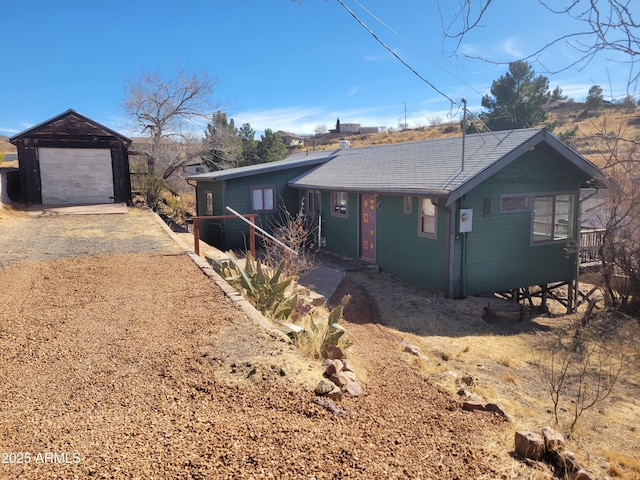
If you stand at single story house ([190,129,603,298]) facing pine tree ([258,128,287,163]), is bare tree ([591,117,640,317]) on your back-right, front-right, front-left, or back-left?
back-right

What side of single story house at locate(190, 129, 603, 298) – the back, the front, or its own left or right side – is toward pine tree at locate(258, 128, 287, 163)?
right

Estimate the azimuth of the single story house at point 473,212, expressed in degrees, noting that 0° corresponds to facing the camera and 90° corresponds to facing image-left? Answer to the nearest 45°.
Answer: approximately 45°

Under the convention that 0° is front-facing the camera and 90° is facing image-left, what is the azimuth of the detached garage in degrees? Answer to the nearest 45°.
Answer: approximately 0°

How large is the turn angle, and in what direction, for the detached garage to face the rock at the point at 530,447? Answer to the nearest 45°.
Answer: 0° — it already faces it

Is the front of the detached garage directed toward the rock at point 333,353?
yes

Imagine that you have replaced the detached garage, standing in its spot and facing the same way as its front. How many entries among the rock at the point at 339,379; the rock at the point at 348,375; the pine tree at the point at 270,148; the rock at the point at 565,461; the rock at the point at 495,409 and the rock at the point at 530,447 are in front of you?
5

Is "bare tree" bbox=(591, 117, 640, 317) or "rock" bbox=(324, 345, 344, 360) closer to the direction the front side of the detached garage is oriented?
the rock

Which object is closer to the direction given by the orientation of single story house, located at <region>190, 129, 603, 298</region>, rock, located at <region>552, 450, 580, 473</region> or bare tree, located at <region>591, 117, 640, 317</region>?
the rock

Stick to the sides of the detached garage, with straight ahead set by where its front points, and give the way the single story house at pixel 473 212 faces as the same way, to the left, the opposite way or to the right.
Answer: to the right
